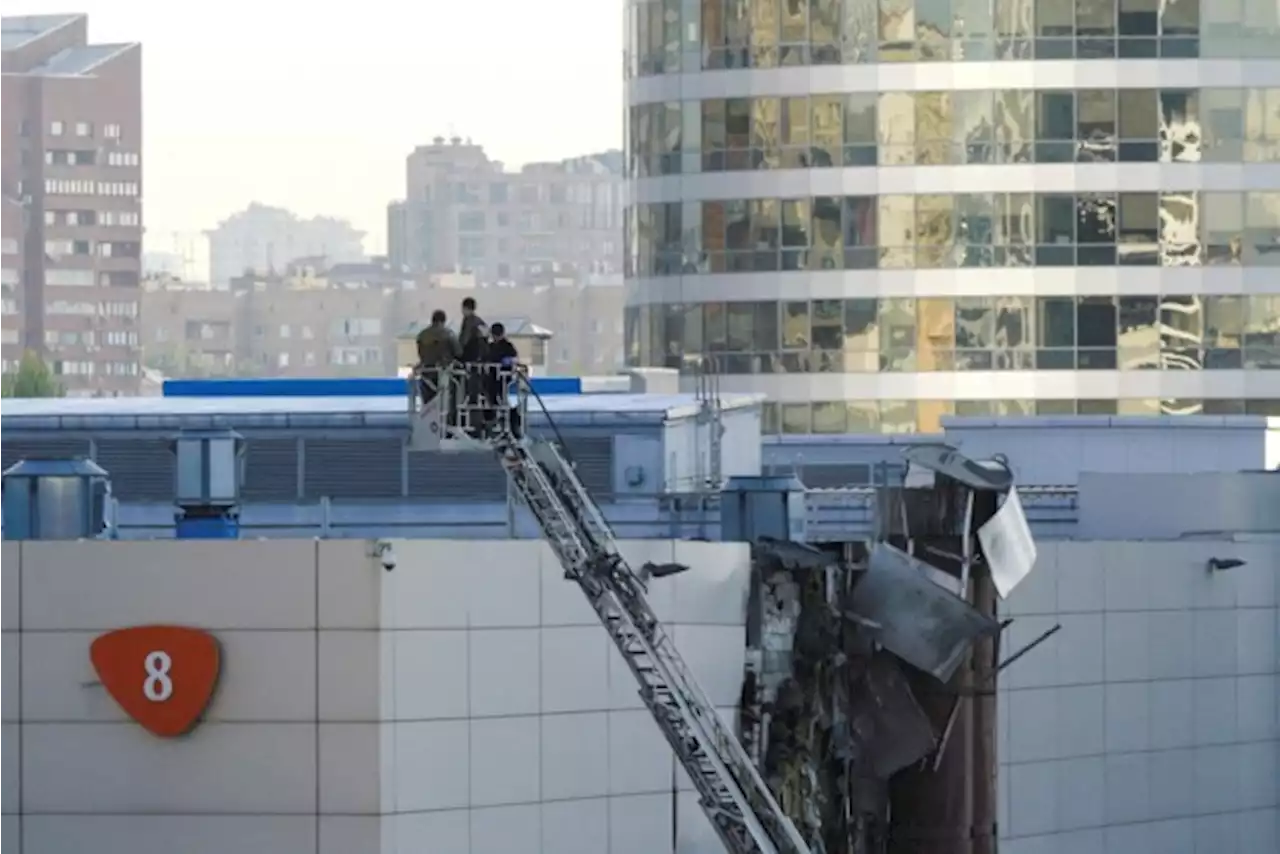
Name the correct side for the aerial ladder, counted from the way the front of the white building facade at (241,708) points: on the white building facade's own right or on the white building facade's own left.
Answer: on the white building facade's own left

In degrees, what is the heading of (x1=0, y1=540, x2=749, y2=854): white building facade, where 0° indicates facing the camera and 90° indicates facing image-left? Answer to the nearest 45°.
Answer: approximately 0°
